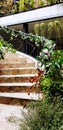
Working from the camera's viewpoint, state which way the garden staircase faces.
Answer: facing the viewer
